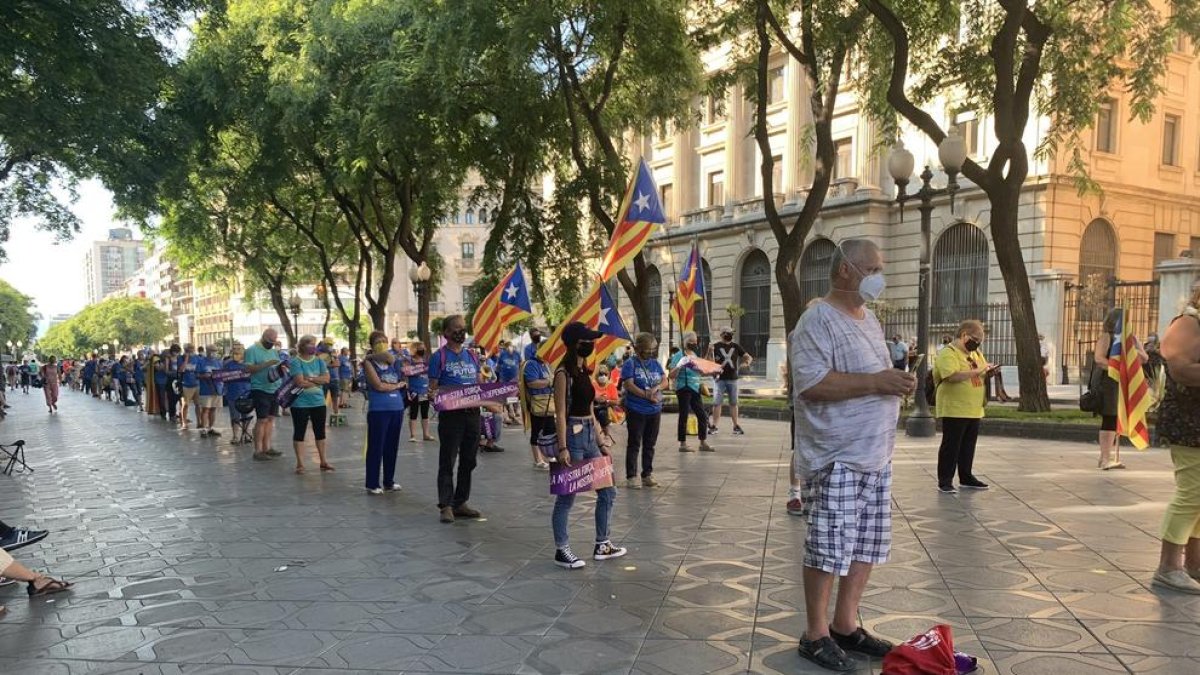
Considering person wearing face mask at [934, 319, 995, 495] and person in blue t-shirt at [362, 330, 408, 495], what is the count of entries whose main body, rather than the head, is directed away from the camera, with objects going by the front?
0

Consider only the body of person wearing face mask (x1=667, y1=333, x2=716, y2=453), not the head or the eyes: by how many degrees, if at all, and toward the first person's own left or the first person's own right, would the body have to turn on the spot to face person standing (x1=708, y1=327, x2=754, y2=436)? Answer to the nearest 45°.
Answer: approximately 135° to the first person's own left

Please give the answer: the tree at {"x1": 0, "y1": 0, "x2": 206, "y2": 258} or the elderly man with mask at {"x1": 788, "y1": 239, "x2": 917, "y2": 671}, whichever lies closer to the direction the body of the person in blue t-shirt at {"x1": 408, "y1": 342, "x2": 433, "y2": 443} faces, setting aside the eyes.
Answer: the elderly man with mask

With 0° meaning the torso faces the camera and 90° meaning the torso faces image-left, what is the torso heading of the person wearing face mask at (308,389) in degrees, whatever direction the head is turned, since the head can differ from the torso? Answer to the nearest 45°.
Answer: approximately 315°

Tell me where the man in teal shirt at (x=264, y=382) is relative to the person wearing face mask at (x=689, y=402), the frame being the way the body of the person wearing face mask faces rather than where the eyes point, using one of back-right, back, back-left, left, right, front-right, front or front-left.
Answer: back-right

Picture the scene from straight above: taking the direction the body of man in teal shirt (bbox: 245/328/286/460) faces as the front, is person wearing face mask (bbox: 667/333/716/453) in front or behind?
in front

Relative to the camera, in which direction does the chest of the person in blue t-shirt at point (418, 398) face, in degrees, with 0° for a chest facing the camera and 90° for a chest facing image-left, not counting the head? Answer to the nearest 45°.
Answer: approximately 315°

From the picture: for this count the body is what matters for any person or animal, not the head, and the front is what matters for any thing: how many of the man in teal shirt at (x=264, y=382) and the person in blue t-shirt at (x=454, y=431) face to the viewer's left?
0

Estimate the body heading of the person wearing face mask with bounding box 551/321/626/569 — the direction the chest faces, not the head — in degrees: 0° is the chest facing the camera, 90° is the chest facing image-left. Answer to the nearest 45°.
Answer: approximately 315°
